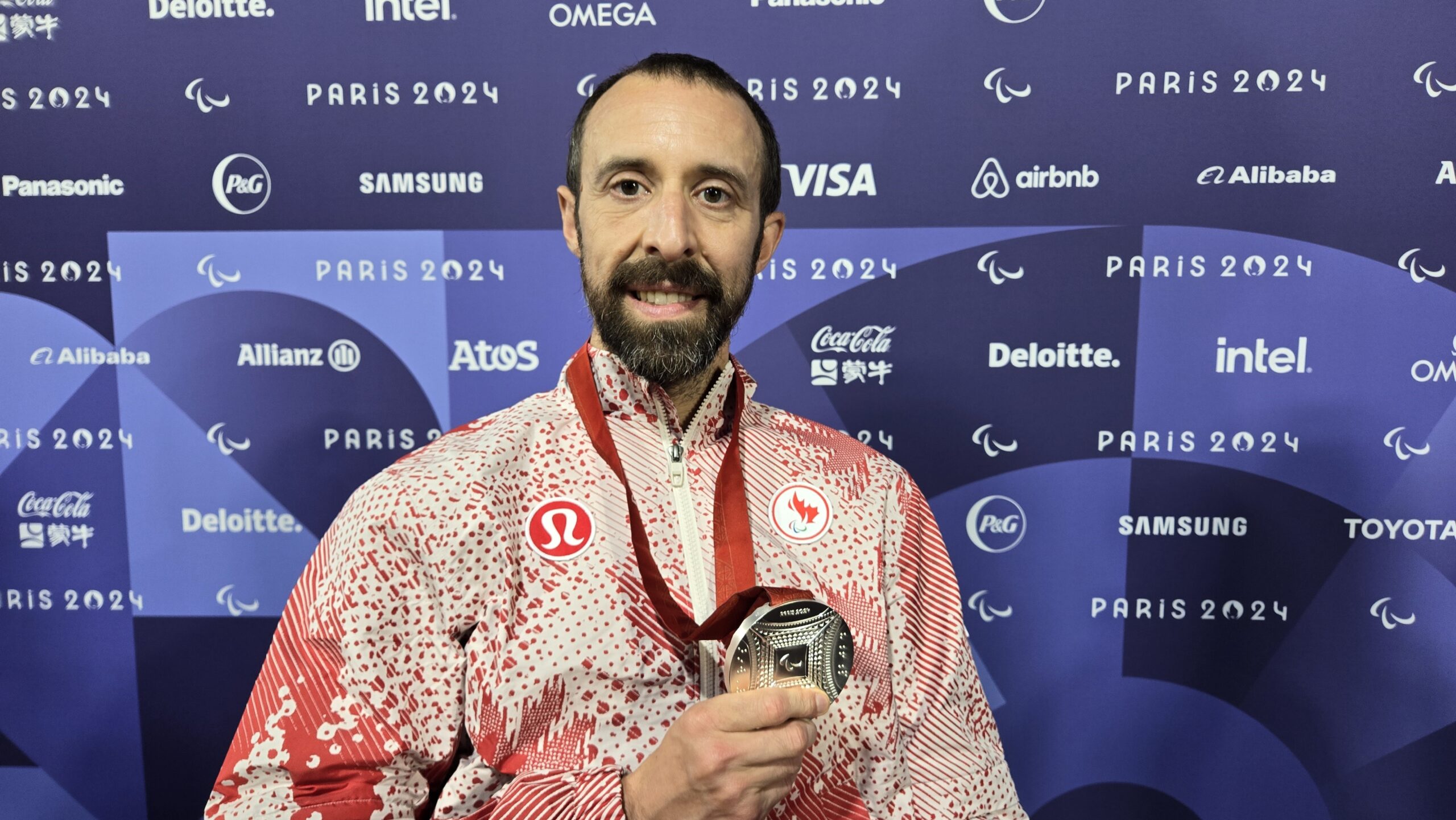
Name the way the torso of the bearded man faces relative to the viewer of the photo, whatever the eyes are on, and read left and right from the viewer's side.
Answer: facing the viewer
